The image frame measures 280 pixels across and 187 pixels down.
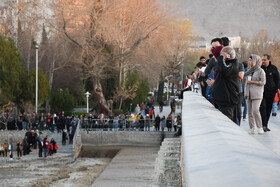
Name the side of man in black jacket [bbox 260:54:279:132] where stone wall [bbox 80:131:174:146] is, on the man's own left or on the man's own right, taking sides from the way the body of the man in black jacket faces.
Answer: on the man's own right

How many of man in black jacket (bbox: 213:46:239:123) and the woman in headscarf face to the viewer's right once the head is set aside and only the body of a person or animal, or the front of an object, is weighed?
0

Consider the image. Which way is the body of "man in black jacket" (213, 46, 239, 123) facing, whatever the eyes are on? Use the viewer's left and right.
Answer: facing to the left of the viewer

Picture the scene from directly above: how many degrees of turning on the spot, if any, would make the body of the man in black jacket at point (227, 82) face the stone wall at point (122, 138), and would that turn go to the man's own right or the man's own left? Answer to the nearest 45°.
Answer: approximately 90° to the man's own right

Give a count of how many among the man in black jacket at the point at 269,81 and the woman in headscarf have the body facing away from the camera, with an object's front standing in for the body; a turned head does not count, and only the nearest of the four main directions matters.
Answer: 0

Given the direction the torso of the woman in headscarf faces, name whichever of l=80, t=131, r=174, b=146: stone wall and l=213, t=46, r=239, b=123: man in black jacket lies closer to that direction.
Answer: the man in black jacket

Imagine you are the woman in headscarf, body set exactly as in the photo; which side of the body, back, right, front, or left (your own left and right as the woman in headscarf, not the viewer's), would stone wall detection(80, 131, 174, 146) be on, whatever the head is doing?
right

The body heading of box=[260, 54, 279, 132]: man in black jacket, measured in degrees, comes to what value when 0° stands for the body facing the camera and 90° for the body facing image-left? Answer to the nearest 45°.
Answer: approximately 45°
